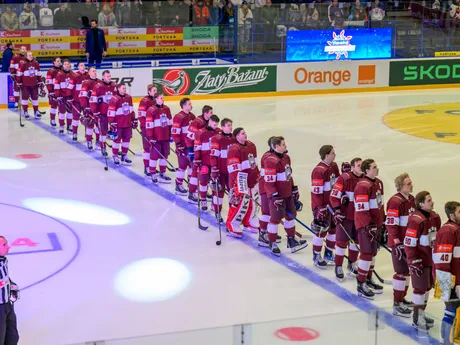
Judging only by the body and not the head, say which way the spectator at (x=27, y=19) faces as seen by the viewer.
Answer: toward the camera

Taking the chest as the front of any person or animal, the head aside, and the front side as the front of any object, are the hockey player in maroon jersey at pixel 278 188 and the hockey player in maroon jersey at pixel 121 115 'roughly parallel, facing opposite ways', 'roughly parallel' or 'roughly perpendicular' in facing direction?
roughly parallel

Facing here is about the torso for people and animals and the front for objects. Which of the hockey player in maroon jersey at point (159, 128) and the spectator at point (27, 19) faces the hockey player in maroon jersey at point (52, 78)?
the spectator

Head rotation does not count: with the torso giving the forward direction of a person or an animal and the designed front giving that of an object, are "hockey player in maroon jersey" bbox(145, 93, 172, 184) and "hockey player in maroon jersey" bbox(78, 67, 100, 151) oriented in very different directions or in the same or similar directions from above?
same or similar directions

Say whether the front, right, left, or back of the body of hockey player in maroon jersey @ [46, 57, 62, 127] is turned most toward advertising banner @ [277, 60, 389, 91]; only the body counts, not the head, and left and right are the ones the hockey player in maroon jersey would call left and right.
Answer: left

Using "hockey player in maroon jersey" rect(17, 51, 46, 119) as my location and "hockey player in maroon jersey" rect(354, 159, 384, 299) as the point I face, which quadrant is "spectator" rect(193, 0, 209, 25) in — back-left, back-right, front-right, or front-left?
back-left

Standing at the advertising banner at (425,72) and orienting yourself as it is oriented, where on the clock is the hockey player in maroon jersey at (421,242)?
The hockey player in maroon jersey is roughly at 12 o'clock from the advertising banner.

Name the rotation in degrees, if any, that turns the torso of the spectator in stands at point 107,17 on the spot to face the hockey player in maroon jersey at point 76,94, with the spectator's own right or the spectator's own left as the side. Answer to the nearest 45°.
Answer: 0° — they already face them

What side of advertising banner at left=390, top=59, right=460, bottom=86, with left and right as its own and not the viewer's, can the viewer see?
front

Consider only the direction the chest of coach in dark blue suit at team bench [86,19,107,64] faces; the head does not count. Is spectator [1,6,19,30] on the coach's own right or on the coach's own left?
on the coach's own right

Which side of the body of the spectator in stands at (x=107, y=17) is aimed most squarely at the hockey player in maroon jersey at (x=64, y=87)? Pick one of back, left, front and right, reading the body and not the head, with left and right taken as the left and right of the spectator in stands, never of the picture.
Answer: front

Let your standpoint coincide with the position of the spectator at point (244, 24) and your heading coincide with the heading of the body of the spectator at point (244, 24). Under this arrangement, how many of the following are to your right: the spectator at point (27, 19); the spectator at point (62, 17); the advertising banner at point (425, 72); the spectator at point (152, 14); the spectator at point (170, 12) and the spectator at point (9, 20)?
5

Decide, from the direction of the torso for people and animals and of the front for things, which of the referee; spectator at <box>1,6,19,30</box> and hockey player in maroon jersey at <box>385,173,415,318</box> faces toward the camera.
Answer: the spectator

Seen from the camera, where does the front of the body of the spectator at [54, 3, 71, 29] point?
toward the camera
